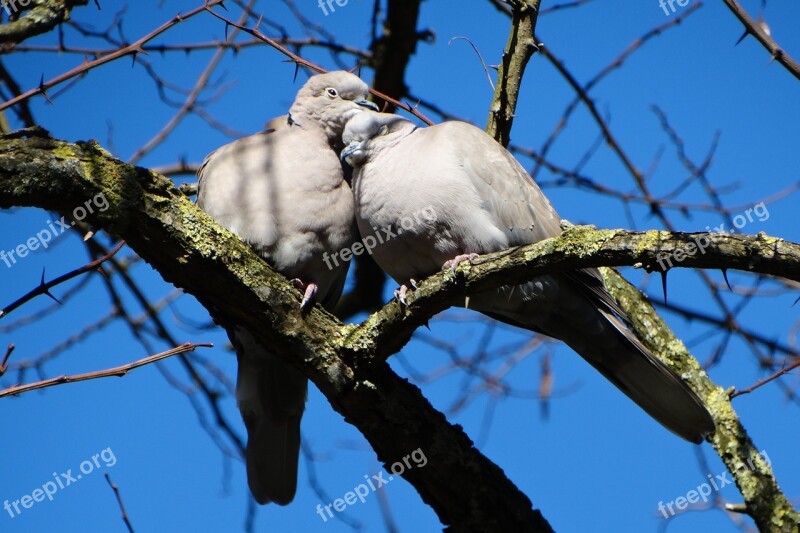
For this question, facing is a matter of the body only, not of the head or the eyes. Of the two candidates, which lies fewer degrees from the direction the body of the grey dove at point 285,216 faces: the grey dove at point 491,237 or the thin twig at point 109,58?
the grey dove

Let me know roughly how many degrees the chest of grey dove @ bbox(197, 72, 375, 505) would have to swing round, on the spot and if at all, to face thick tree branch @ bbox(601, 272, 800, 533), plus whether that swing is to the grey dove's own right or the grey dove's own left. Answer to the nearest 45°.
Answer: approximately 45° to the grey dove's own left

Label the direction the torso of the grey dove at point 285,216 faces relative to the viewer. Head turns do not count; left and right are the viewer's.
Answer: facing the viewer and to the right of the viewer

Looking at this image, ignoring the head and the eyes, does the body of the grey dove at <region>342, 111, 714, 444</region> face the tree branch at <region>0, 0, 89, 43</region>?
yes

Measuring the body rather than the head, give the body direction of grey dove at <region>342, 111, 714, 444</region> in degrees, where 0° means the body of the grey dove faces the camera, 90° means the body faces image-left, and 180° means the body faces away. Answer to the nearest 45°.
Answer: approximately 45°

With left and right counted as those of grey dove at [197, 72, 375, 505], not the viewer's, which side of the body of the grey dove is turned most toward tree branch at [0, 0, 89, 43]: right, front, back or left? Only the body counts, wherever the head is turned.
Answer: right

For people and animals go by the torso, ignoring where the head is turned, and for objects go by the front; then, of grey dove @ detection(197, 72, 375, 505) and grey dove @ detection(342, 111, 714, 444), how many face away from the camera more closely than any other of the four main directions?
0

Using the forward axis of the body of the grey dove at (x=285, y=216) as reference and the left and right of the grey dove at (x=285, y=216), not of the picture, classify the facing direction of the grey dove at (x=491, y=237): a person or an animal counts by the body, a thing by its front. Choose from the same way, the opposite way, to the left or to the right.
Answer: to the right

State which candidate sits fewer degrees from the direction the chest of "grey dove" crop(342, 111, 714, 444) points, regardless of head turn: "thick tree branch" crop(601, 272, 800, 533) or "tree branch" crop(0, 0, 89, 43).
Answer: the tree branch

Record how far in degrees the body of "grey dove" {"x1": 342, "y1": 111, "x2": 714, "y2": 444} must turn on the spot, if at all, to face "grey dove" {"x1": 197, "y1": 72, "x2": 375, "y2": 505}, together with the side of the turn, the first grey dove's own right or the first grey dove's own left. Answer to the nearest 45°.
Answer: approximately 45° to the first grey dove's own right

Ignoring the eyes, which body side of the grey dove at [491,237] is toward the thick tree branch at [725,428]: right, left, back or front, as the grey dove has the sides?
back
